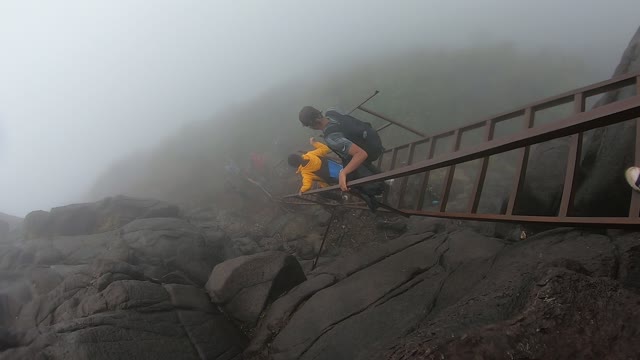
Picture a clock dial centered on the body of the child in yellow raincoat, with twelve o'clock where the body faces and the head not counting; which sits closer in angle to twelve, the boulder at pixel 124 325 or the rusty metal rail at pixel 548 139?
the boulder

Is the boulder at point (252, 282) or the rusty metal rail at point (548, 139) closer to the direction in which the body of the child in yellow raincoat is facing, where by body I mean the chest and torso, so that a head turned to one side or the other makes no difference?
the boulder

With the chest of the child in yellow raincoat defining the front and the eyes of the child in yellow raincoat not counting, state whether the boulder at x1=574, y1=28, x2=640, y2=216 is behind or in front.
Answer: behind

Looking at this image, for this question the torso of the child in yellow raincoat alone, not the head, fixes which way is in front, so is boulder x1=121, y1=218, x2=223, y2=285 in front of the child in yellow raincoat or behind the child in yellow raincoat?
in front

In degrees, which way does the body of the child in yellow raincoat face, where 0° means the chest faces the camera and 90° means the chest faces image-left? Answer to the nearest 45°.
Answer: approximately 90°
